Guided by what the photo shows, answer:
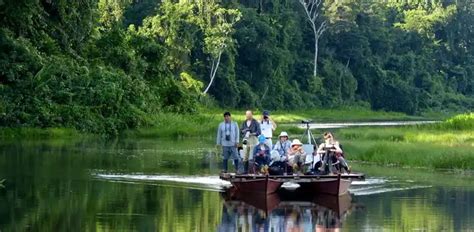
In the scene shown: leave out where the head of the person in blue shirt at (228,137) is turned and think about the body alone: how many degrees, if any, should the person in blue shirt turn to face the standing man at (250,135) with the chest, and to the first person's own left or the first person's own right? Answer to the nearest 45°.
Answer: approximately 45° to the first person's own left

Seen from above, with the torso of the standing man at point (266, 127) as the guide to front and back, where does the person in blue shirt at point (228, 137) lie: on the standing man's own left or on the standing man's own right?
on the standing man's own right

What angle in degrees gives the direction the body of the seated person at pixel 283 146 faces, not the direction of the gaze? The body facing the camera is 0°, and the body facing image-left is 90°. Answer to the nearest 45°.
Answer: approximately 0°
